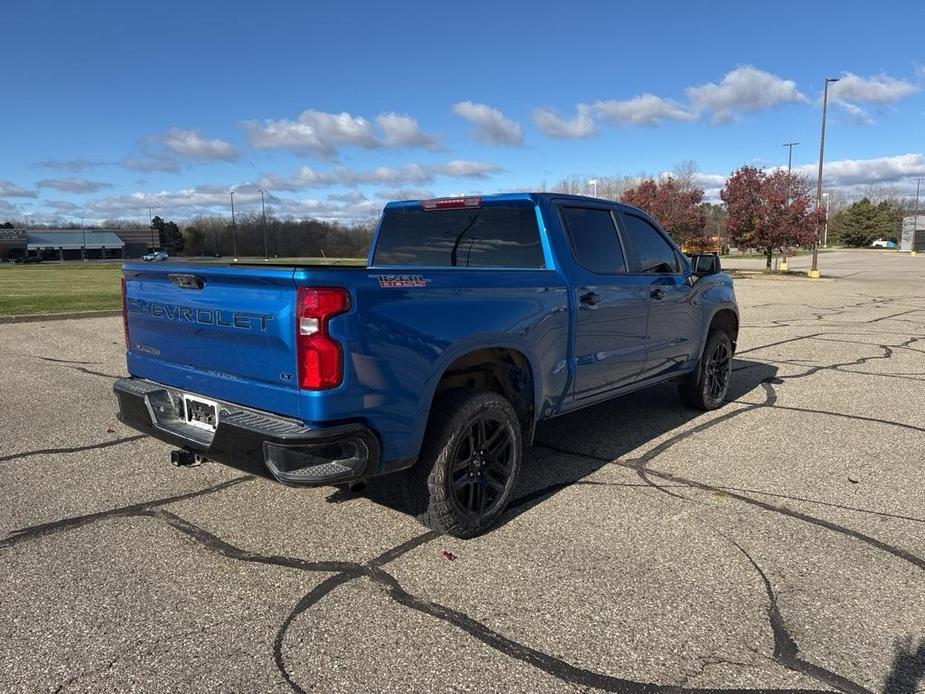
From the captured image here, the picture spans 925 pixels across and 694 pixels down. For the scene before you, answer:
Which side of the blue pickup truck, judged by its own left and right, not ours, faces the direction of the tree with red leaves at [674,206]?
front

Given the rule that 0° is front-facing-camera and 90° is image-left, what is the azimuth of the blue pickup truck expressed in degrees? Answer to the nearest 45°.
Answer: approximately 225°

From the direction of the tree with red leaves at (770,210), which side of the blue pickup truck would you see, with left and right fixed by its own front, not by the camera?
front
